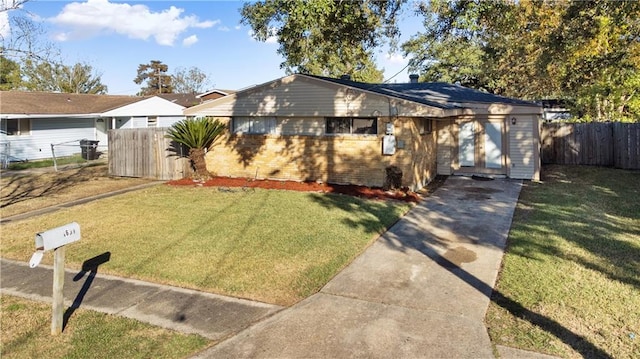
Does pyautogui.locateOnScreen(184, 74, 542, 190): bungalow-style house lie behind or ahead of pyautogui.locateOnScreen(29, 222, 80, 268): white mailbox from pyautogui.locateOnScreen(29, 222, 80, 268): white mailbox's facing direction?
behind

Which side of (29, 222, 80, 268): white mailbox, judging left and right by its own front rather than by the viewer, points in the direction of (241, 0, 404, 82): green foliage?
back

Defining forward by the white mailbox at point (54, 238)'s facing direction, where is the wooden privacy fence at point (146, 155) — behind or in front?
behind

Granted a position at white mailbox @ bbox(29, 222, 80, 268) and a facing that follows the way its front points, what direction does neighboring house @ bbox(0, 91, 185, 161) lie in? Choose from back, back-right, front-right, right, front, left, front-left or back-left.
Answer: back-right

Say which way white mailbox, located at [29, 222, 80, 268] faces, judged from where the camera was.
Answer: facing the viewer and to the left of the viewer

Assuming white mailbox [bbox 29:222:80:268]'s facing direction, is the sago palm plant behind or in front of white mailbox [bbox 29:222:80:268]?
behind

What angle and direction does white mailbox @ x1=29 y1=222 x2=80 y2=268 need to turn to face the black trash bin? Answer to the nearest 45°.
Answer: approximately 135° to its right
